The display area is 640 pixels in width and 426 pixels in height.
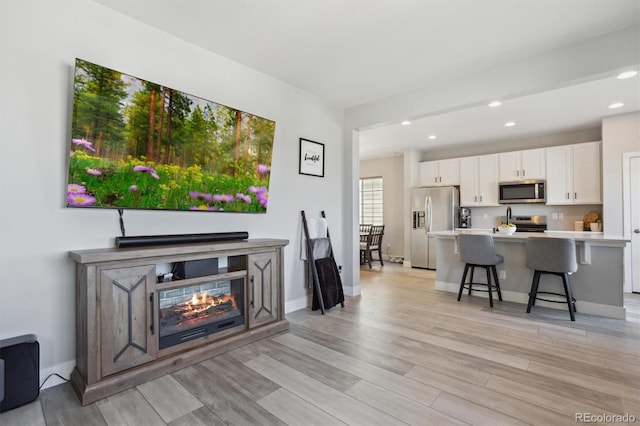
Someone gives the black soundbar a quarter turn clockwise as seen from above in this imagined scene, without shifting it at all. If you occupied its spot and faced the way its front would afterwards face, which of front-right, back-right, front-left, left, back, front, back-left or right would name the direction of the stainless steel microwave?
back-left

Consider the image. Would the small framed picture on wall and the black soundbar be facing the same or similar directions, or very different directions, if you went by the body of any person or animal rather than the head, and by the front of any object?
same or similar directions

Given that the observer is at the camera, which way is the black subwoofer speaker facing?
facing the viewer and to the right of the viewer

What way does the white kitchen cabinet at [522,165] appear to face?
toward the camera

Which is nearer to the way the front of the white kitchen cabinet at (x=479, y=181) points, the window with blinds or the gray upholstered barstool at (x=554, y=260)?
the gray upholstered barstool

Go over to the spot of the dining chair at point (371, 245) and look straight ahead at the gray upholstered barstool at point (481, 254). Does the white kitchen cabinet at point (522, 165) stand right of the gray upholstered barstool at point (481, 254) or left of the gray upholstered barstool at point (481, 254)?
left

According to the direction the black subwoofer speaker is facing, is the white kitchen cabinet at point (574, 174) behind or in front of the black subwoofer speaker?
in front

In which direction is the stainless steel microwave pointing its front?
toward the camera

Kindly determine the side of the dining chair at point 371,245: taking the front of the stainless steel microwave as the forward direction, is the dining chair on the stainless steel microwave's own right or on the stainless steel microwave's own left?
on the stainless steel microwave's own right

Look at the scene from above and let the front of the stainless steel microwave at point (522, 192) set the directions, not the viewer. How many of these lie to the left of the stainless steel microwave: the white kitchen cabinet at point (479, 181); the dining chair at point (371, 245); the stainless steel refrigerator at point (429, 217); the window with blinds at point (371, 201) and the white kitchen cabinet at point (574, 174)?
1

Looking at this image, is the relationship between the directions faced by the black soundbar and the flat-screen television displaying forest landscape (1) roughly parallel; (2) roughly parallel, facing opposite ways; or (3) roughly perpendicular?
roughly parallel

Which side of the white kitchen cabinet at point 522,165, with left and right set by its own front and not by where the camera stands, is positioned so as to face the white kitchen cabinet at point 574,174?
left

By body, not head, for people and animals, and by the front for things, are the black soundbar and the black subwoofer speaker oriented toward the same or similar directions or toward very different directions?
same or similar directions

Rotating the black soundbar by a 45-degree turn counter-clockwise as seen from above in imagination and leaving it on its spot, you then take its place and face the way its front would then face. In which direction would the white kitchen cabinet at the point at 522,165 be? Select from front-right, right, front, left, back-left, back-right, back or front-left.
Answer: front

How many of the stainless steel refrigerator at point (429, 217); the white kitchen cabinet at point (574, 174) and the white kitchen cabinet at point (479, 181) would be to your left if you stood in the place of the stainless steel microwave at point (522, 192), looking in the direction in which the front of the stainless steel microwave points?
1

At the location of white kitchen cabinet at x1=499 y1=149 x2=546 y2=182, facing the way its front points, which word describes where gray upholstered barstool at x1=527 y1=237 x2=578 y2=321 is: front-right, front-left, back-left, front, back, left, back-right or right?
front

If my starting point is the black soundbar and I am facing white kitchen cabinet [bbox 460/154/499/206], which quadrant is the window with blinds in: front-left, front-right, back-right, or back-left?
front-left

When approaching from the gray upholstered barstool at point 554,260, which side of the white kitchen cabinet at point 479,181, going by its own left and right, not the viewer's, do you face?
front

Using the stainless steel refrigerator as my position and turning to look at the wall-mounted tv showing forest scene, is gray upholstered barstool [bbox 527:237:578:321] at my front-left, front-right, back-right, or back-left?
front-left

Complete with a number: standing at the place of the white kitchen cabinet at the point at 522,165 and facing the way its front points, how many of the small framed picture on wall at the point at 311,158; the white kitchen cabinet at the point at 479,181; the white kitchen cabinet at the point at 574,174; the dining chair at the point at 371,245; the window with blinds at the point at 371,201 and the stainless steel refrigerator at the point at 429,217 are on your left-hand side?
1

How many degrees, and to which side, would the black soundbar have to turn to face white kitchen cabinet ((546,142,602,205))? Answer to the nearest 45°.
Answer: approximately 45° to its left
